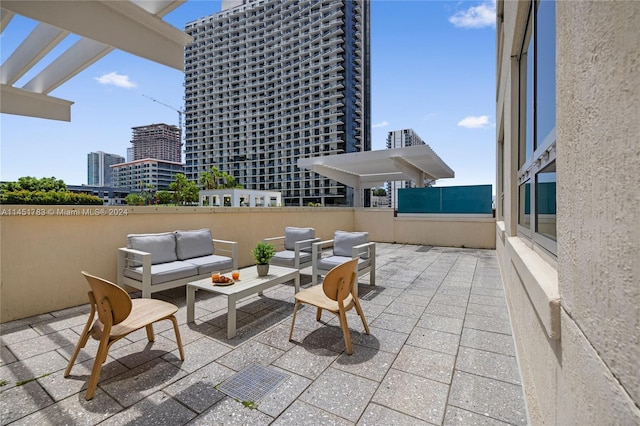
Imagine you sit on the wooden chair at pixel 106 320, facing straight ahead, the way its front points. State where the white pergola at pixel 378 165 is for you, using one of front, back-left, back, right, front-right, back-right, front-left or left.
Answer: front

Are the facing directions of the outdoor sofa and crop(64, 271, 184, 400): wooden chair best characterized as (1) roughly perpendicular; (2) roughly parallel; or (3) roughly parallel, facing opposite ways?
roughly perpendicular

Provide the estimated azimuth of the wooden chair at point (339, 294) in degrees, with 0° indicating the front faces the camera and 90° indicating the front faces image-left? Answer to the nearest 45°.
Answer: approximately 135°

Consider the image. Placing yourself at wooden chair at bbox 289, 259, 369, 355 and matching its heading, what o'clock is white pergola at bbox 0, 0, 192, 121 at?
The white pergola is roughly at 11 o'clock from the wooden chair.

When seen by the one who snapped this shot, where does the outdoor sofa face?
facing the viewer and to the right of the viewer

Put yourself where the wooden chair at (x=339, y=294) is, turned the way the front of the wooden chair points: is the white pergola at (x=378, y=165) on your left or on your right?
on your right

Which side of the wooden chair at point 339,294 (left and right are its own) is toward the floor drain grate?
left

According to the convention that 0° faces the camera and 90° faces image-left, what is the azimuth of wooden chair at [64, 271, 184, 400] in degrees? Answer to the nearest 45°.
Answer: approximately 225°
